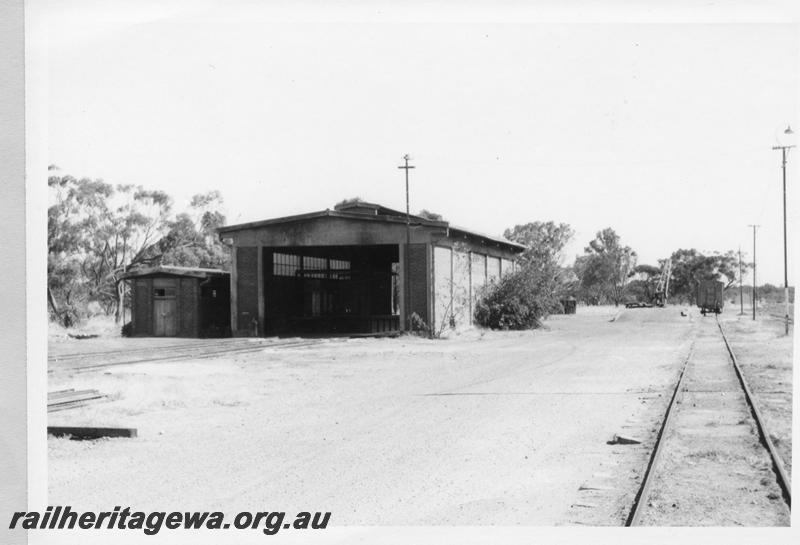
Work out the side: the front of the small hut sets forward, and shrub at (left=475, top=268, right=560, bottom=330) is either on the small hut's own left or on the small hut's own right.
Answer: on the small hut's own left

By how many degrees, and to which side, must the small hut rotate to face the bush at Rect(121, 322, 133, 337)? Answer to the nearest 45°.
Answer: approximately 90° to its right

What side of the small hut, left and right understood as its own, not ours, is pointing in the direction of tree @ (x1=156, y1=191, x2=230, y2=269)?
back

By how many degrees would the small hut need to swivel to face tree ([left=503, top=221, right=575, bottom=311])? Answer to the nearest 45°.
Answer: approximately 90° to its left

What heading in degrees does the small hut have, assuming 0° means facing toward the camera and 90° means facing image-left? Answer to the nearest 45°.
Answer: approximately 0°

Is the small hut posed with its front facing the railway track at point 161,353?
yes
